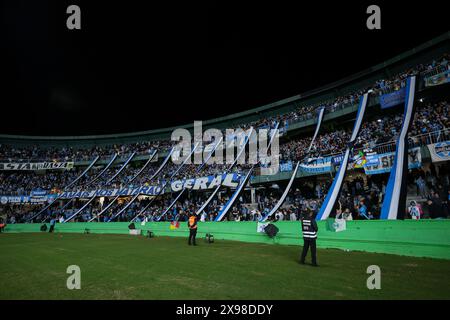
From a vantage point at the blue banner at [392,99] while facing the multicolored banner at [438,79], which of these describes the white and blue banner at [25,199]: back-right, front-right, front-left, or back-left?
back-right

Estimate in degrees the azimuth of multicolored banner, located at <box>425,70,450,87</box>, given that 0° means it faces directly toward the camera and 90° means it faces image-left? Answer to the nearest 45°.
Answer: approximately 45°

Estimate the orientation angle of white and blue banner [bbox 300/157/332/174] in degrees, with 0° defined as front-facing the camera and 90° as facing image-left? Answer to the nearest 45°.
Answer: approximately 0°
